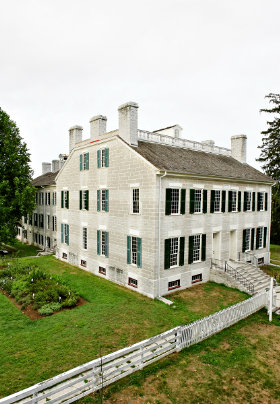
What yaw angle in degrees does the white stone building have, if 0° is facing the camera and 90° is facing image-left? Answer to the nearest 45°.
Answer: approximately 315°

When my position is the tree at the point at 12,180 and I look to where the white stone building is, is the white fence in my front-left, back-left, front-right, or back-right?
front-right

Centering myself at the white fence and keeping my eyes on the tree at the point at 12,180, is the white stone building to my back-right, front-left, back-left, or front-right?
front-right

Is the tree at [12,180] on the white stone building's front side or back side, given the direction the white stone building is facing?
on the back side

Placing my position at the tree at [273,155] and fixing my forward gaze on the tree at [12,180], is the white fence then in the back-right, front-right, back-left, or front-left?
front-left

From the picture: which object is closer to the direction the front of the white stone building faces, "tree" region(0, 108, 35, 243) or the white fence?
the white fence

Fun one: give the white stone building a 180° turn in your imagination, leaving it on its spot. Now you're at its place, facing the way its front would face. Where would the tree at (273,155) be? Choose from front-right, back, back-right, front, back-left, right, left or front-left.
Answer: right

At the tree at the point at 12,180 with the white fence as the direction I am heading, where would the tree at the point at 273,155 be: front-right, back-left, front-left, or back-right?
front-left
